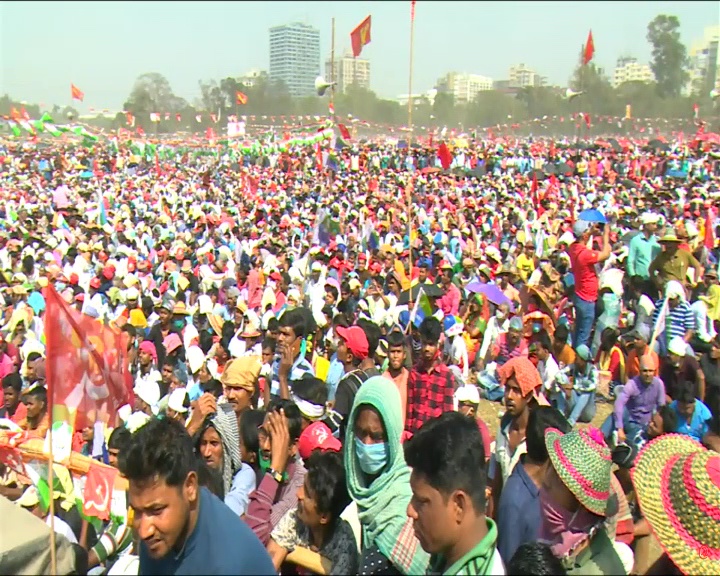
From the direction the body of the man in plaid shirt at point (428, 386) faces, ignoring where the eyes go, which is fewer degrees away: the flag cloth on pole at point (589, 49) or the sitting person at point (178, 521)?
the sitting person

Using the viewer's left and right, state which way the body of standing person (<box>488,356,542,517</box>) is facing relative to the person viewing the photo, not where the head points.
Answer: facing the viewer and to the left of the viewer

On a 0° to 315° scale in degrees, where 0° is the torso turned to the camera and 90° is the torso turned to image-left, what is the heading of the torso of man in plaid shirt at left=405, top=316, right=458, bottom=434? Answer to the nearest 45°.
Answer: approximately 0°

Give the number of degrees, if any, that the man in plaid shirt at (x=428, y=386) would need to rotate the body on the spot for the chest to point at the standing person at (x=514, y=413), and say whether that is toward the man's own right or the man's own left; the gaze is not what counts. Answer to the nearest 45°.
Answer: approximately 45° to the man's own left

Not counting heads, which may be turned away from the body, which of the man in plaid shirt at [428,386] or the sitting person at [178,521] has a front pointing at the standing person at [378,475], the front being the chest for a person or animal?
the man in plaid shirt

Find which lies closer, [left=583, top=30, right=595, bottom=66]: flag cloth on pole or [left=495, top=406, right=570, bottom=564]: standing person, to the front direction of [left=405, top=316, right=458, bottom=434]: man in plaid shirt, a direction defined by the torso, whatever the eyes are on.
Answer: the standing person

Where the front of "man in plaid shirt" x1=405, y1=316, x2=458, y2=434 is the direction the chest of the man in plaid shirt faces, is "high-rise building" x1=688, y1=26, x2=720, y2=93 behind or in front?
behind

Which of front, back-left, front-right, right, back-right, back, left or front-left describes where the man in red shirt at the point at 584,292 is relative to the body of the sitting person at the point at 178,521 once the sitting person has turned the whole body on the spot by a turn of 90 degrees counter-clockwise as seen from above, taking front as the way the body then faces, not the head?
left

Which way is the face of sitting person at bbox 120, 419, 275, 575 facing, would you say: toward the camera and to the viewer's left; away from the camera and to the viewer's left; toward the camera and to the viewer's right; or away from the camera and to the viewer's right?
toward the camera and to the viewer's left
